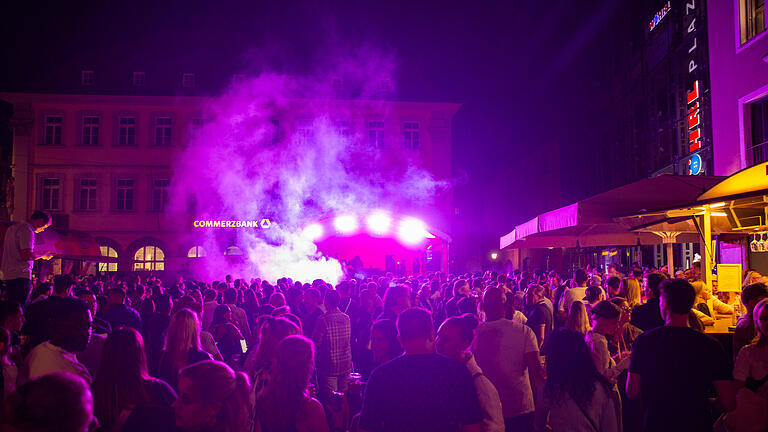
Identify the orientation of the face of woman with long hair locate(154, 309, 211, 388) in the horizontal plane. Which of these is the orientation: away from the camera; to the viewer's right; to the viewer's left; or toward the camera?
away from the camera

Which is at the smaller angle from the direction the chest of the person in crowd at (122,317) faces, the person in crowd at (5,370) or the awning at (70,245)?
the awning

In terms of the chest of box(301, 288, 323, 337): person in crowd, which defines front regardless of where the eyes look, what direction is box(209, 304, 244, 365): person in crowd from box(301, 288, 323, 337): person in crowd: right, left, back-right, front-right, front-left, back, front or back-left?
back-left

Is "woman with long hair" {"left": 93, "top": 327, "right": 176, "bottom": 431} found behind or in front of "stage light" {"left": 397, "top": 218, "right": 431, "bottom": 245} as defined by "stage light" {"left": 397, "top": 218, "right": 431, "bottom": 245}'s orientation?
in front

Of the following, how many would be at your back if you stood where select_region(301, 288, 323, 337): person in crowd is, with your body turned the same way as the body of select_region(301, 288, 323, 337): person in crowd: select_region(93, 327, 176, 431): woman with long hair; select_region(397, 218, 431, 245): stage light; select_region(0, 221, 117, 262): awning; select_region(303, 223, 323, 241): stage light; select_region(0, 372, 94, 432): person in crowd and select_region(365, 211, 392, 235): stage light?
2

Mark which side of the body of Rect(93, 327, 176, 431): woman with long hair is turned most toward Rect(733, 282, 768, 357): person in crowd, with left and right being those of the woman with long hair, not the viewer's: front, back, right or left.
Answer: right

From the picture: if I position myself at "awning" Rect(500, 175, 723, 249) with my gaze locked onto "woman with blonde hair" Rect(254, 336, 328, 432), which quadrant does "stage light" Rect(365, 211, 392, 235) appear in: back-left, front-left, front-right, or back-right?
back-right

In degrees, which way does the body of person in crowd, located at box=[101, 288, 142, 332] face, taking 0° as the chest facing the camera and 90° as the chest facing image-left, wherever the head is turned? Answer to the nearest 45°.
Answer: approximately 180°

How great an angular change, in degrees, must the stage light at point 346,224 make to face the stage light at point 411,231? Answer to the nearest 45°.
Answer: approximately 90° to its left

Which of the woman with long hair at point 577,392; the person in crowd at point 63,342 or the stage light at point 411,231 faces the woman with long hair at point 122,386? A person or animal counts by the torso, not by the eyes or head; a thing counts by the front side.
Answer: the stage light

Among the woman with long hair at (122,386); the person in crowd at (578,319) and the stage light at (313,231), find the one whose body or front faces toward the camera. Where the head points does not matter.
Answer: the stage light

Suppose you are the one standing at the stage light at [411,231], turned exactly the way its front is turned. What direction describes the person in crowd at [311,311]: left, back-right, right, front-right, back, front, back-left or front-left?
front

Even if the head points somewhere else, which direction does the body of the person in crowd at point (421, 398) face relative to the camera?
away from the camera

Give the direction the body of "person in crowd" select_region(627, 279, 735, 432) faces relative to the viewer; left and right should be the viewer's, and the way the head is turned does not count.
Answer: facing away from the viewer

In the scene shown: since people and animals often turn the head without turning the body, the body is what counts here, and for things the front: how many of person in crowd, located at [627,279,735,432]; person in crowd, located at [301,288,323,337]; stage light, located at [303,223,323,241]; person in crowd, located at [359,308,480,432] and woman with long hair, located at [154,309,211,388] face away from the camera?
4

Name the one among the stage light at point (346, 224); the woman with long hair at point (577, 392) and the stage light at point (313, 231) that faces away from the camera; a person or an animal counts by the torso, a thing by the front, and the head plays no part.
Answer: the woman with long hair

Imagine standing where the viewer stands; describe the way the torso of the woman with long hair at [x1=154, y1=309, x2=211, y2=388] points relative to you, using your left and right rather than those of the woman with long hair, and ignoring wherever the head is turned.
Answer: facing away from the viewer

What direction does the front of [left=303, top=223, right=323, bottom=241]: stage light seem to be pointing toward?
toward the camera

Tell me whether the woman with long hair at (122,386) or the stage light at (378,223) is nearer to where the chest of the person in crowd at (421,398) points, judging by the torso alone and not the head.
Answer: the stage light
